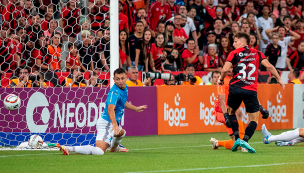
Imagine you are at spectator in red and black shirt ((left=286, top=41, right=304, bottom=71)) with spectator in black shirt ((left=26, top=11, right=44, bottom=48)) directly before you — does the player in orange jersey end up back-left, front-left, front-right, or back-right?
front-left

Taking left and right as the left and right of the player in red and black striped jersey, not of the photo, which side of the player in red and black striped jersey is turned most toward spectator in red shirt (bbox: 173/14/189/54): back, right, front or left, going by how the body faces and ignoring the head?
front

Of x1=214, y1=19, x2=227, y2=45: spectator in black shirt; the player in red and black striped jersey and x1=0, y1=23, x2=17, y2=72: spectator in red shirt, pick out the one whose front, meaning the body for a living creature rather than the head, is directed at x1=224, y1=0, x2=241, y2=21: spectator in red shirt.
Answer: the player in red and black striped jersey

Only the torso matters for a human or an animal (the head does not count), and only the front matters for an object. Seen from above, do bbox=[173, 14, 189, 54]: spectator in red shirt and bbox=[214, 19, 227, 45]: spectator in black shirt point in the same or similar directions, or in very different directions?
same or similar directions

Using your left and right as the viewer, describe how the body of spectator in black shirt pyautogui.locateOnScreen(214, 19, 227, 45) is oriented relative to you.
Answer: facing the viewer

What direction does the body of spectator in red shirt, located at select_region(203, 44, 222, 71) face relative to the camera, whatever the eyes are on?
toward the camera

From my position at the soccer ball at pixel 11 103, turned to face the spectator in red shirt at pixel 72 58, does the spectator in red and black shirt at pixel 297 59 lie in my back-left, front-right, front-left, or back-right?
front-right

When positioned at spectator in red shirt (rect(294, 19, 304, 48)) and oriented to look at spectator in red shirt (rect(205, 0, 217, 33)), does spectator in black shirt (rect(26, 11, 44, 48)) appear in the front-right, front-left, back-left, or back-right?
front-left

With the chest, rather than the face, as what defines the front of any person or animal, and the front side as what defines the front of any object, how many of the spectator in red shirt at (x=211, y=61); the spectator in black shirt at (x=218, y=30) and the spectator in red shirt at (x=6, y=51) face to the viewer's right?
0

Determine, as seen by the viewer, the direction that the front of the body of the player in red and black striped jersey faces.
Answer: away from the camera

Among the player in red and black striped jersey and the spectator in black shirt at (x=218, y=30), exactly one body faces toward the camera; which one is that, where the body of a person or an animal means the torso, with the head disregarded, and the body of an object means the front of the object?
the spectator in black shirt

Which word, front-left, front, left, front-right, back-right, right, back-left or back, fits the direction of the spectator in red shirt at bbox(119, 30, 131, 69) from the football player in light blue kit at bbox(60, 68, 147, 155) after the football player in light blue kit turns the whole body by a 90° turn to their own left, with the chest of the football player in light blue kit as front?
front-left

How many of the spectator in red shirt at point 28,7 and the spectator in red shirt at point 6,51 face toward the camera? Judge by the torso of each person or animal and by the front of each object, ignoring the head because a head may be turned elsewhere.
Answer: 2

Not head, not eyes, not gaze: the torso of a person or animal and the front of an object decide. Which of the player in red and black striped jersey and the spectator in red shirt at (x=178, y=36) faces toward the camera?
the spectator in red shirt

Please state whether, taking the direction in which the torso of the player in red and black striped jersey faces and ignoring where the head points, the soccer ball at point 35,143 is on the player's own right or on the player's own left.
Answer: on the player's own left
